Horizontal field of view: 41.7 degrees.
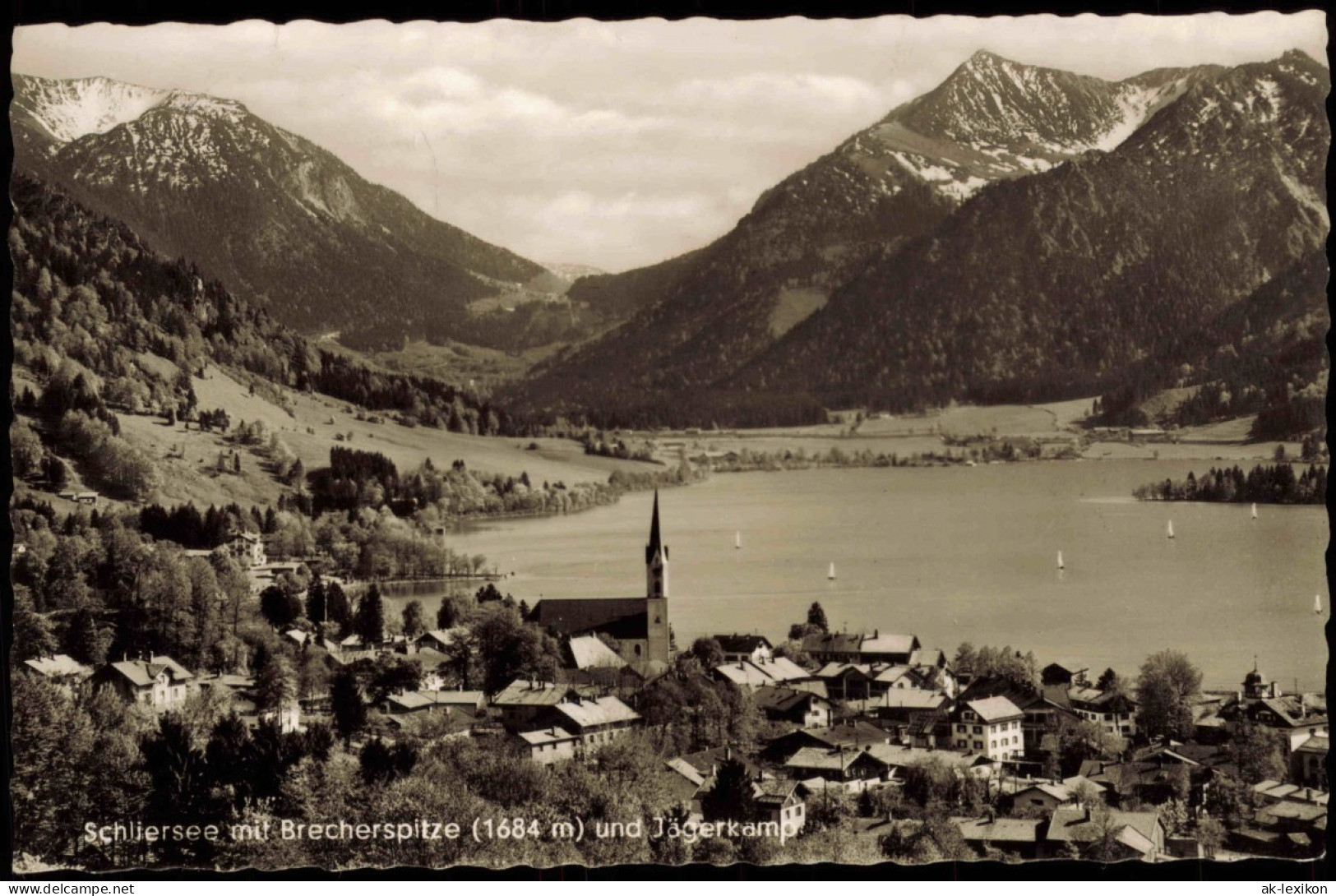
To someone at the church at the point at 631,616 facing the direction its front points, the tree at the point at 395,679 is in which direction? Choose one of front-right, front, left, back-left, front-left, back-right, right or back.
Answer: back

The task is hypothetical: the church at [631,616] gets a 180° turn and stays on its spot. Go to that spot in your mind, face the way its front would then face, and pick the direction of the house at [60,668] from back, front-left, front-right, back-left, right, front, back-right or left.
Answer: front

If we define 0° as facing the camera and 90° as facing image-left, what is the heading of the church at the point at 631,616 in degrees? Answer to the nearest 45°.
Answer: approximately 270°

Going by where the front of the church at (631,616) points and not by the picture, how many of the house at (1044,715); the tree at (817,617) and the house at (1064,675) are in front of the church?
3

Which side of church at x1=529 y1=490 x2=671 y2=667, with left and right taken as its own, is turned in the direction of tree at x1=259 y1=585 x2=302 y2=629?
back

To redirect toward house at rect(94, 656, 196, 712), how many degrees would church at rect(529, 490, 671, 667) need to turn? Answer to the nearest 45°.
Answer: approximately 180°
